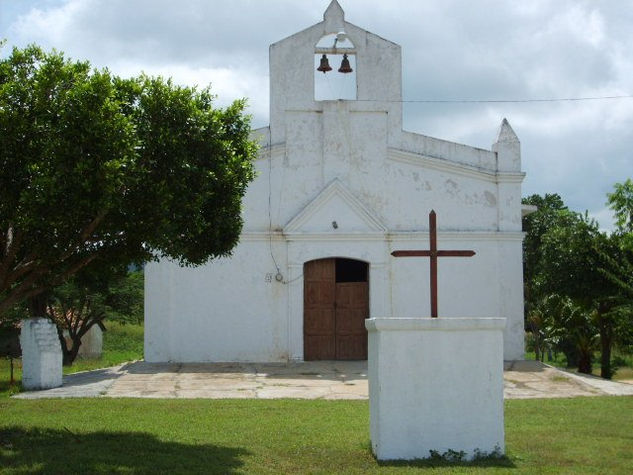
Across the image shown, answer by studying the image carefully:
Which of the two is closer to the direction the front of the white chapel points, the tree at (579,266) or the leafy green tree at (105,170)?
the leafy green tree

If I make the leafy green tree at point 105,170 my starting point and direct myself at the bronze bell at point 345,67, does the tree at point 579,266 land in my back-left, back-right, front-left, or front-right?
front-right

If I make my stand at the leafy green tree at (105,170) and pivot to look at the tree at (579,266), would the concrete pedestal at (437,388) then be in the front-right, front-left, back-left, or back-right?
front-right

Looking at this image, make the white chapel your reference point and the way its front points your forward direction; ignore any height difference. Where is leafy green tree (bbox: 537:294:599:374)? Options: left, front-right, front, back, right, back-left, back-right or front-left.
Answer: front-left

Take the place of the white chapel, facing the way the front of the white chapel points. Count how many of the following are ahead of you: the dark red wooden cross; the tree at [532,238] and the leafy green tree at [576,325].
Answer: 1

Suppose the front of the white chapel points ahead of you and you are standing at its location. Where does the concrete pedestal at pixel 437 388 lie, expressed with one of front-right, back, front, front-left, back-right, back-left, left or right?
front

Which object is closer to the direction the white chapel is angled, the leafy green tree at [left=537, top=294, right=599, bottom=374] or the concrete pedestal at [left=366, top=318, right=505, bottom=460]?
the concrete pedestal

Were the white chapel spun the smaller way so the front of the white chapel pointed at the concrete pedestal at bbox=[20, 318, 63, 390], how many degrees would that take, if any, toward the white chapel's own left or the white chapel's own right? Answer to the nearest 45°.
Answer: approximately 45° to the white chapel's own right

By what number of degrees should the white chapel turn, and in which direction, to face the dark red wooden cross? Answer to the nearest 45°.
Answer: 0° — it already faces it

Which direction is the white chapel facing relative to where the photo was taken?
toward the camera

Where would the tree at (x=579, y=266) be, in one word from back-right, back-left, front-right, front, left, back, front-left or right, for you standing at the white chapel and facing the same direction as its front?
left

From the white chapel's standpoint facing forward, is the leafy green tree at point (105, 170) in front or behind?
in front
